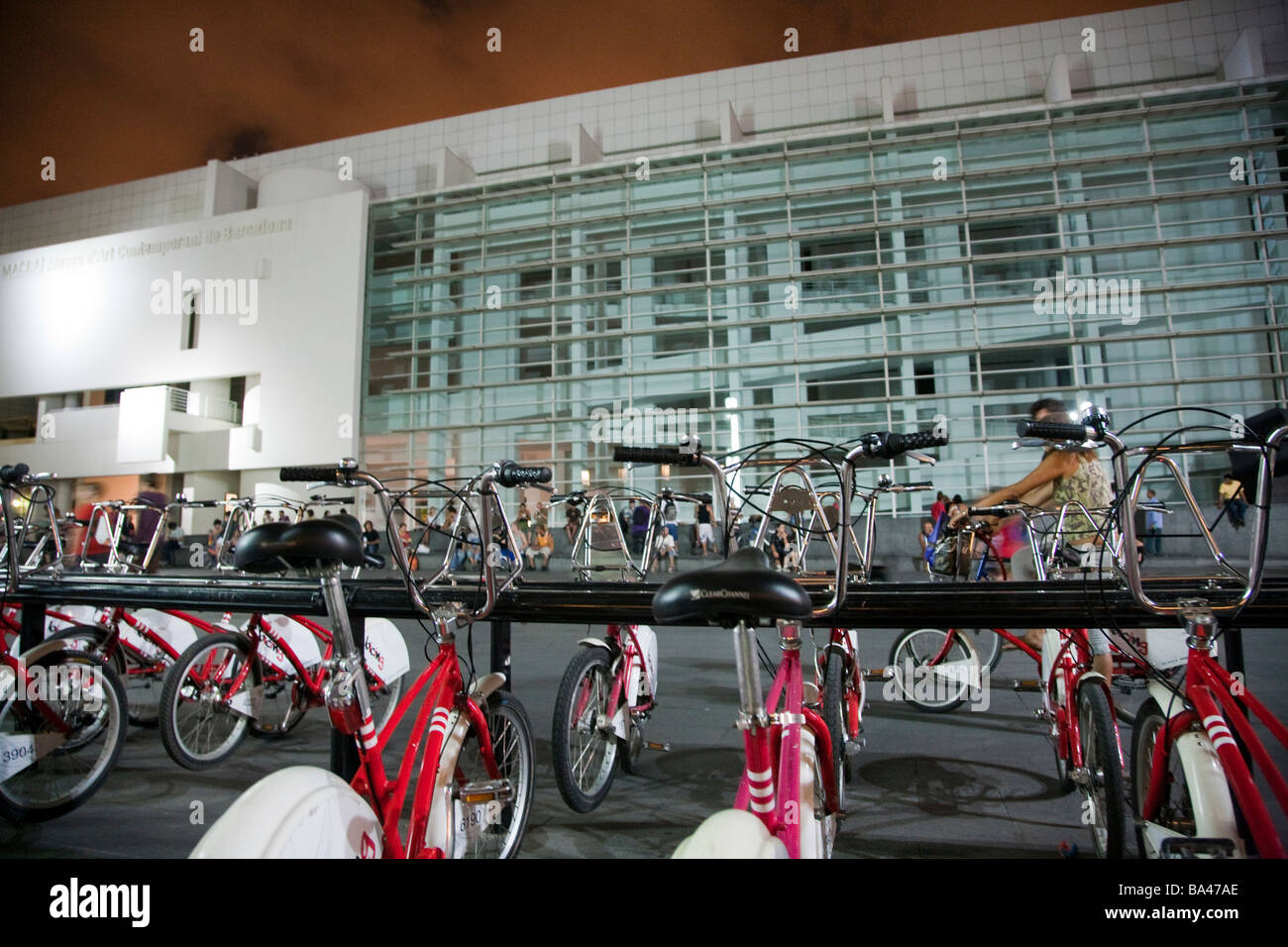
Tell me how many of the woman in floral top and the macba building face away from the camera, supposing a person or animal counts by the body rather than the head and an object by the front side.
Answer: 0

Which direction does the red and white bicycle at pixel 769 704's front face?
away from the camera

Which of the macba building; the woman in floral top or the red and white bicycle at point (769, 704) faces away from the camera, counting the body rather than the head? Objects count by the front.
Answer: the red and white bicycle

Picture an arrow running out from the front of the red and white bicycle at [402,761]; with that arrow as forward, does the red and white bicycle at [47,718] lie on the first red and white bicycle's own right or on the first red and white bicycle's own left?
on the first red and white bicycle's own left

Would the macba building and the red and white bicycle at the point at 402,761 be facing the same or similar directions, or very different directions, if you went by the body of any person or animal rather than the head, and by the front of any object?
very different directions

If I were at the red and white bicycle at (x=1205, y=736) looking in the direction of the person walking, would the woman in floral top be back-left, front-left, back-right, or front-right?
front-right

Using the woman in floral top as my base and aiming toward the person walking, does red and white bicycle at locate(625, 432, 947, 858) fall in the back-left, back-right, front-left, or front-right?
back-left

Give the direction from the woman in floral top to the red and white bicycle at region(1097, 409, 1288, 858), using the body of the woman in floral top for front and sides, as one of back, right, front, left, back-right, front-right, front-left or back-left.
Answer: left

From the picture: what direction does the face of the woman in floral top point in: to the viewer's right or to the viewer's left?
to the viewer's left

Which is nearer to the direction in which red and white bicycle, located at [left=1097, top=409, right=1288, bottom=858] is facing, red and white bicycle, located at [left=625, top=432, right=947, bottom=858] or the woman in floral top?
the woman in floral top

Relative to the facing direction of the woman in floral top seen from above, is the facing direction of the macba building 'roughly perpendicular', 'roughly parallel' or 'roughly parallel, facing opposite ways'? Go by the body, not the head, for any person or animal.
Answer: roughly perpendicular

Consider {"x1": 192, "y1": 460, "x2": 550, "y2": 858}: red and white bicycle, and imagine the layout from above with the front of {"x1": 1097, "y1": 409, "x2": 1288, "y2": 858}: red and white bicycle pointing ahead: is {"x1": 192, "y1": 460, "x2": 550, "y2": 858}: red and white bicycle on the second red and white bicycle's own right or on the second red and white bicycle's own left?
on the second red and white bicycle's own left

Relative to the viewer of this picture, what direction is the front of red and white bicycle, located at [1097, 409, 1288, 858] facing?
facing away from the viewer and to the left of the viewer

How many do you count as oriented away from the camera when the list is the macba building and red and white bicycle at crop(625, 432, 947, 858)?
1

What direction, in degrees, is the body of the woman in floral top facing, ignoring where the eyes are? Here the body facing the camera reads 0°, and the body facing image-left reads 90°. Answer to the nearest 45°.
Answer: approximately 90°
